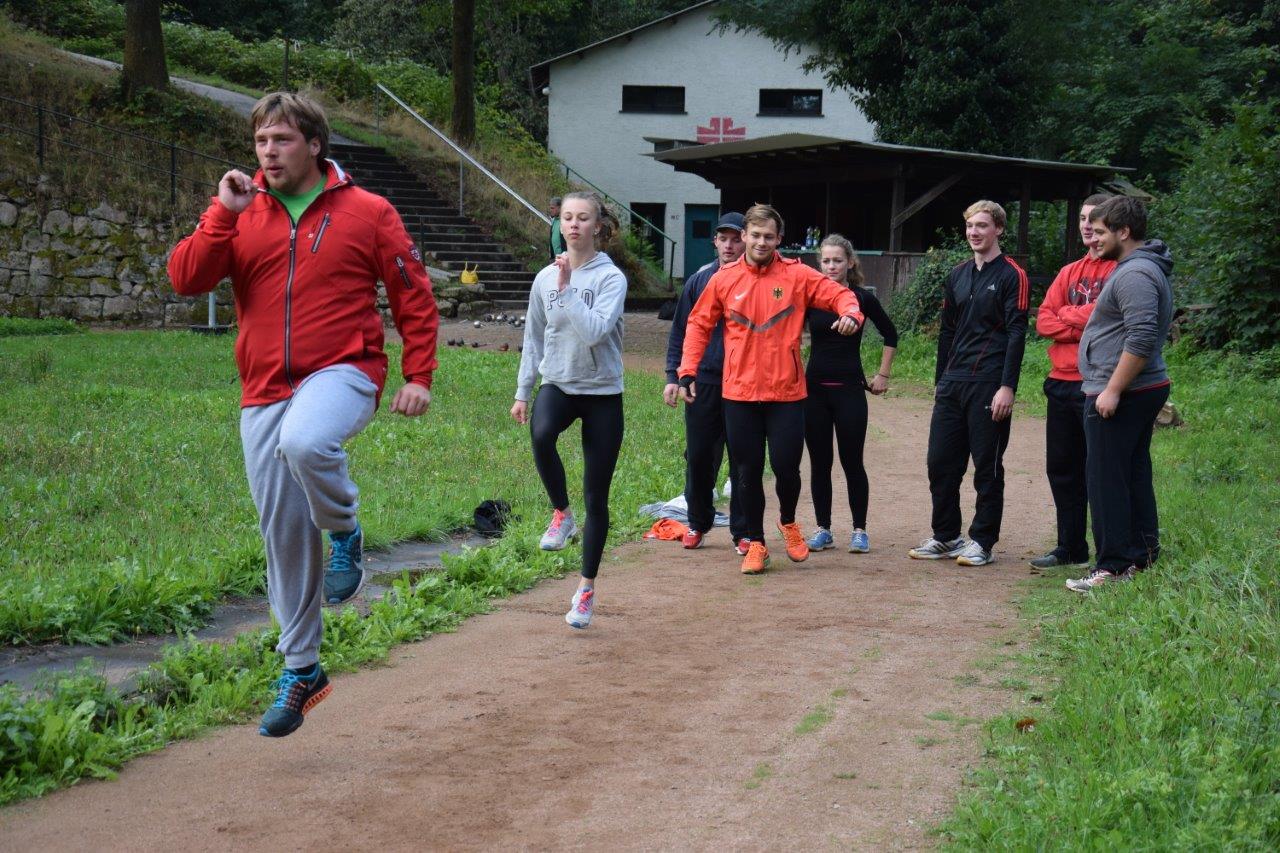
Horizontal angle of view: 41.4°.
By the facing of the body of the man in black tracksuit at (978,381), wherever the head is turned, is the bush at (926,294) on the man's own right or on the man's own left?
on the man's own right

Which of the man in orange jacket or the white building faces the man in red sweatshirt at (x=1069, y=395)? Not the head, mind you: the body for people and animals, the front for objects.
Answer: the white building

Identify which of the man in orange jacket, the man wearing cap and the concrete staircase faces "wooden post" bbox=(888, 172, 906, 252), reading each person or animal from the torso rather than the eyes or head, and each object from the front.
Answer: the concrete staircase

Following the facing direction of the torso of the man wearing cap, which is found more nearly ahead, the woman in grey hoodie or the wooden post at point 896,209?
the woman in grey hoodie

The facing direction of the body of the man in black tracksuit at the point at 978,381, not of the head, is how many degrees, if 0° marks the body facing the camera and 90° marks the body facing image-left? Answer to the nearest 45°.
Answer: approximately 45°

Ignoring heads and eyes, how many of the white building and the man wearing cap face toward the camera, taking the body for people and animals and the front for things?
2

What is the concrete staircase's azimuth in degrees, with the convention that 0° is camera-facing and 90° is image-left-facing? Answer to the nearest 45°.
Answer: approximately 315°

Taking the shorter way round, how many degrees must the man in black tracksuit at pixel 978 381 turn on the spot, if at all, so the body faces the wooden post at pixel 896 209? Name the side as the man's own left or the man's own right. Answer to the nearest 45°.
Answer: approximately 135° to the man's own right
